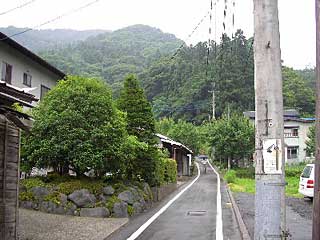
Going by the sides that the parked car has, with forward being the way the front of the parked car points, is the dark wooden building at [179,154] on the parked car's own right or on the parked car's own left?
on the parked car's own left

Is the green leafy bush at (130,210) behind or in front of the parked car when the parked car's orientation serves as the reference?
behind

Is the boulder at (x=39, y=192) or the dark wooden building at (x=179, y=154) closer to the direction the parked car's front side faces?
the dark wooden building

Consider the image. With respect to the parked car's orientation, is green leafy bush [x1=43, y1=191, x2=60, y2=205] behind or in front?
behind

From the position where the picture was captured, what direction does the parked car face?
facing away from the viewer and to the right of the viewer

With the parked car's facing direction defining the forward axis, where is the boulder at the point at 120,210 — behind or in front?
behind

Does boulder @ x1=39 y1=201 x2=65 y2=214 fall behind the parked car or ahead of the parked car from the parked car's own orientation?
behind
